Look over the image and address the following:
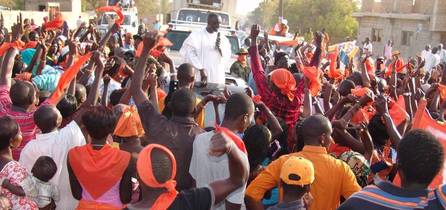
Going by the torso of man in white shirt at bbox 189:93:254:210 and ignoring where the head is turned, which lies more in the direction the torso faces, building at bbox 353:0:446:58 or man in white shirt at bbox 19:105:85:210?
the building

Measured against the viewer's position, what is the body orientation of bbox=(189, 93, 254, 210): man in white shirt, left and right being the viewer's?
facing away from the viewer and to the right of the viewer

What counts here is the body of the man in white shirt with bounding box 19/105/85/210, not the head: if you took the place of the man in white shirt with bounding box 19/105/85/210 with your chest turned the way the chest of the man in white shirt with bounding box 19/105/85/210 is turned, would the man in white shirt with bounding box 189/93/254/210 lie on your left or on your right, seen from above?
on your right

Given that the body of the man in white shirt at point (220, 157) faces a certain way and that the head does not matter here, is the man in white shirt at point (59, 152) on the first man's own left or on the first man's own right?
on the first man's own left

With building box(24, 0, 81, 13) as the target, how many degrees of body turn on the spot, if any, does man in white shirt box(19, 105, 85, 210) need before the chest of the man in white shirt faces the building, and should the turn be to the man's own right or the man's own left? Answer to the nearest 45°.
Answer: approximately 45° to the man's own left

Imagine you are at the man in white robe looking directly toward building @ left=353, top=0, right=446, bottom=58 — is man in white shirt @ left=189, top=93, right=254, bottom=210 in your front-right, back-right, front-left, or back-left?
back-right

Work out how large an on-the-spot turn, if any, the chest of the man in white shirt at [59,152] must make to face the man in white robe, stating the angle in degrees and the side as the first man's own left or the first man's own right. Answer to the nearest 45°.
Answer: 0° — they already face them

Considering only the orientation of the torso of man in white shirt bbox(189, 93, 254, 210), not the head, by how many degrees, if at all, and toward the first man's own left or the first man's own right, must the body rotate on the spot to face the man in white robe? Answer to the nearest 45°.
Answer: approximately 45° to the first man's own left

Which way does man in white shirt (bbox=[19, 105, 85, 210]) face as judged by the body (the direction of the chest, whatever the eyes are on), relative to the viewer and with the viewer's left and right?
facing away from the viewer and to the right of the viewer
